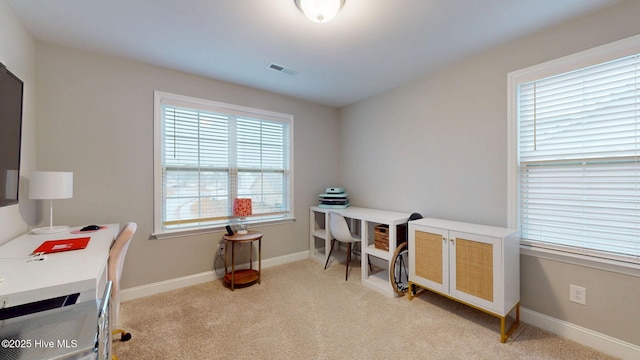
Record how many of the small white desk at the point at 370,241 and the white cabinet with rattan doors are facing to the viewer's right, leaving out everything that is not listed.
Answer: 0

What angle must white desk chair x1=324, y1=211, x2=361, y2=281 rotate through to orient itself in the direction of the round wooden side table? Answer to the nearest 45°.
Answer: approximately 135° to its left

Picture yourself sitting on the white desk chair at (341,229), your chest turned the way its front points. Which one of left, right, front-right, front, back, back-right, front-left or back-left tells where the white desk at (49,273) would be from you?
back

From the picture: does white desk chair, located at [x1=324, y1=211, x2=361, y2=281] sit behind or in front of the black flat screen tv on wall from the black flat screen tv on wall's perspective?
in front

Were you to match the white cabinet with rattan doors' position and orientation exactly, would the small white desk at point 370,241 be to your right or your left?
on your right

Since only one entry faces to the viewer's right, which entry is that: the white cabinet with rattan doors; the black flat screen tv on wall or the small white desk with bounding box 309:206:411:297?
the black flat screen tv on wall

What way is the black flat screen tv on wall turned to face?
to the viewer's right

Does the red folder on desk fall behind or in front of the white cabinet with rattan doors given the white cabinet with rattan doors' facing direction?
in front

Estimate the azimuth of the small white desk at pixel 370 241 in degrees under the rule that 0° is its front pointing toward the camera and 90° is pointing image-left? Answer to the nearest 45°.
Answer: approximately 45°

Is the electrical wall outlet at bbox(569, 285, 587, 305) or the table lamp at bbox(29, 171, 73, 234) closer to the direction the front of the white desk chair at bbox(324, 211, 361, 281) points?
the electrical wall outlet

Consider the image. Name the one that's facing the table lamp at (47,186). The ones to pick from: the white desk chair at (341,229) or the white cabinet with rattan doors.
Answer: the white cabinet with rattan doors
